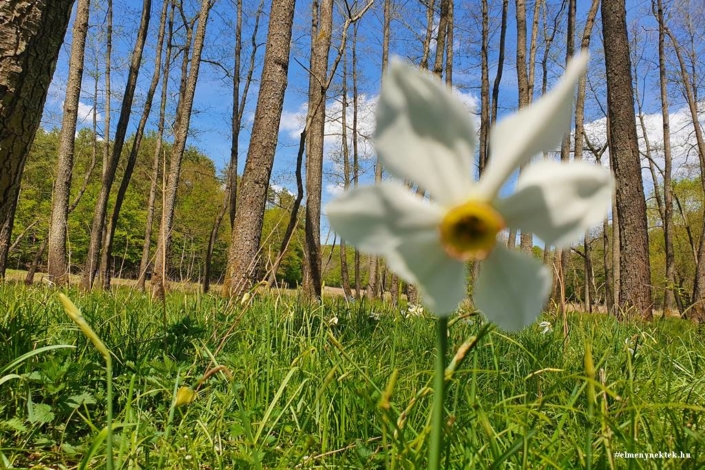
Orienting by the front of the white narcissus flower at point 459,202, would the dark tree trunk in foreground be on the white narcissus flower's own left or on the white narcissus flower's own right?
on the white narcissus flower's own right

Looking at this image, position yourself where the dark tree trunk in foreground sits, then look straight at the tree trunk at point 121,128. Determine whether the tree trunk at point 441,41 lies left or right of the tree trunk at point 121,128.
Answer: right

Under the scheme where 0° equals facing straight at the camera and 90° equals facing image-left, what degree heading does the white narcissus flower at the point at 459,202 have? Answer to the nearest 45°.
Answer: approximately 0°

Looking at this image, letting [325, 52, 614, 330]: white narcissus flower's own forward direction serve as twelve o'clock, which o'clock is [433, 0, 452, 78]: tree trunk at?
The tree trunk is roughly at 6 o'clock from the white narcissus flower.

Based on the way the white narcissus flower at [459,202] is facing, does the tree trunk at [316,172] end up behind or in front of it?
behind

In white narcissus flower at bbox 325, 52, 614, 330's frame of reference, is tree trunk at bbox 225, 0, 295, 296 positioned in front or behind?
behind

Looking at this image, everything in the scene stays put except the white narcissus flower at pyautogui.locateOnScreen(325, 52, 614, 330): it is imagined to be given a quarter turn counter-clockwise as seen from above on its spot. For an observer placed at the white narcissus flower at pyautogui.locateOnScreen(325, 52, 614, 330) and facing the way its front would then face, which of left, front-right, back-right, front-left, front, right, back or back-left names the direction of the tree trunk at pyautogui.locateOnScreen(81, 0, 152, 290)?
back-left

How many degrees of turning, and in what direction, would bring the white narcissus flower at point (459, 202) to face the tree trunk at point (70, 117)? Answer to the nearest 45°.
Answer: approximately 135° to its right

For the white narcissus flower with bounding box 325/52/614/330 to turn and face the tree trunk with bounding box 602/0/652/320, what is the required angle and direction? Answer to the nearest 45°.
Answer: approximately 180°
